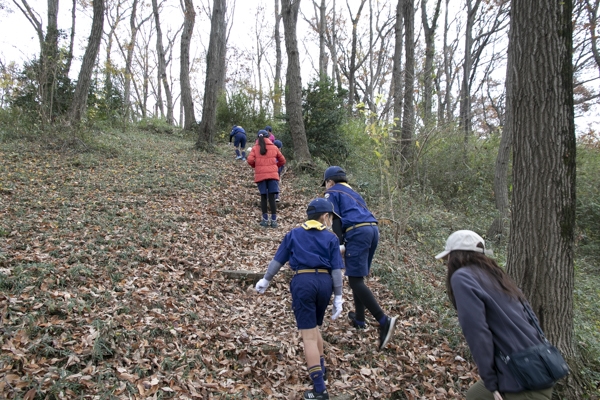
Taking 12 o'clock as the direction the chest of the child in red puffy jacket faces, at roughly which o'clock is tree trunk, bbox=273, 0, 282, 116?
The tree trunk is roughly at 12 o'clock from the child in red puffy jacket.

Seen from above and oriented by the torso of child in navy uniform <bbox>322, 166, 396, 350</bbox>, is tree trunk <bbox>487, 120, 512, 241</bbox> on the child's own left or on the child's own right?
on the child's own right

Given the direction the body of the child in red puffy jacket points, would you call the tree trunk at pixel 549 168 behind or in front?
behind

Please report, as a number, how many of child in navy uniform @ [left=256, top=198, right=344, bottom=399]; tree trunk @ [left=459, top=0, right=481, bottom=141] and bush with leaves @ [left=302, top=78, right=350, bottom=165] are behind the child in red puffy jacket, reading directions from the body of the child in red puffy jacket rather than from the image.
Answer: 1

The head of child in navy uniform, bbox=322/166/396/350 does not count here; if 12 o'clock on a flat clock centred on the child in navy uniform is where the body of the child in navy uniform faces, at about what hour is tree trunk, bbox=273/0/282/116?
The tree trunk is roughly at 1 o'clock from the child in navy uniform.

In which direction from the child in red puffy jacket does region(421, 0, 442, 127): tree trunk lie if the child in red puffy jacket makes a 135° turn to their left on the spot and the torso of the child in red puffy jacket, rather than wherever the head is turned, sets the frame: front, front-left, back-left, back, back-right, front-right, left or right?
back

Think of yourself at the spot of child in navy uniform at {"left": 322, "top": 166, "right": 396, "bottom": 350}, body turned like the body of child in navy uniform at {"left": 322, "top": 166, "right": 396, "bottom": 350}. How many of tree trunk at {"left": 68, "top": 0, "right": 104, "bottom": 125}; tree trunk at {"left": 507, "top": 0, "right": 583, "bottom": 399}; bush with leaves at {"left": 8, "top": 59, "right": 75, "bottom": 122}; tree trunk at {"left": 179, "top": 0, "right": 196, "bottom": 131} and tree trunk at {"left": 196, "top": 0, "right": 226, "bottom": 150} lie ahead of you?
4

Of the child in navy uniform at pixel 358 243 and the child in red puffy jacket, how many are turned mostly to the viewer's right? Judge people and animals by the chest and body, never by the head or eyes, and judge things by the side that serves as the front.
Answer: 0

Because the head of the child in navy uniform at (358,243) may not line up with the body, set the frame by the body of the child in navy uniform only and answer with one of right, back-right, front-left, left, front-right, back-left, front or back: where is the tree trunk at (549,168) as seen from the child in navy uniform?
back-right

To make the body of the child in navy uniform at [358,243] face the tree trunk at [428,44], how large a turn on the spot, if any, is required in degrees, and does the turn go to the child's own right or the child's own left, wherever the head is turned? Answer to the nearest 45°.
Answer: approximately 45° to the child's own right

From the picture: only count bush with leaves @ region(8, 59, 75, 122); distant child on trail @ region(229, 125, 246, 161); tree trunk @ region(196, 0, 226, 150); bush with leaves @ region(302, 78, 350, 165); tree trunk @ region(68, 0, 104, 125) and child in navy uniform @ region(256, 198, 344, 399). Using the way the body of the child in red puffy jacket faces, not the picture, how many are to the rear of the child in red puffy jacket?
1

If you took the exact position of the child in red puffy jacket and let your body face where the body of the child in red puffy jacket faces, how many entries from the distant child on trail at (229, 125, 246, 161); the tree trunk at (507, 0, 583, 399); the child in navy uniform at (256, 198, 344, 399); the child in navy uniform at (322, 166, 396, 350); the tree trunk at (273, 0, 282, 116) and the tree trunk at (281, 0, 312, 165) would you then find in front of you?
3

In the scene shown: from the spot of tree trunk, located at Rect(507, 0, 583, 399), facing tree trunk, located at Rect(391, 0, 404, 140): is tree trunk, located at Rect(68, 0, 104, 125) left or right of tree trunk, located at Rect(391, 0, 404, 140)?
left

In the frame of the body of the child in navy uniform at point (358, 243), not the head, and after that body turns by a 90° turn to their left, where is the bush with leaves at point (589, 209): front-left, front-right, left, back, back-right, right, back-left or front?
back

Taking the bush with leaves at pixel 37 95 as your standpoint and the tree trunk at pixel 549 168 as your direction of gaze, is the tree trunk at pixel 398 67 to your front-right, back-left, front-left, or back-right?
front-left

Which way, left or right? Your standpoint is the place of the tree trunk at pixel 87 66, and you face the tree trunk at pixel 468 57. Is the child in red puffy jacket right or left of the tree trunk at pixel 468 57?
right

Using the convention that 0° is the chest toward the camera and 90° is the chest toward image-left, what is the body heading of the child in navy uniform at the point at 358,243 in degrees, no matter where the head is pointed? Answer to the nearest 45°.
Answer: approximately 135°

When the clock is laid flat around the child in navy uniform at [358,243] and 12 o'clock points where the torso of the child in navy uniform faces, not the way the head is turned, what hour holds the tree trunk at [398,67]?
The tree trunk is roughly at 2 o'clock from the child in navy uniform.

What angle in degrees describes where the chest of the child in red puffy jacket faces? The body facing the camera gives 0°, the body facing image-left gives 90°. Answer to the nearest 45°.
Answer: approximately 180°
